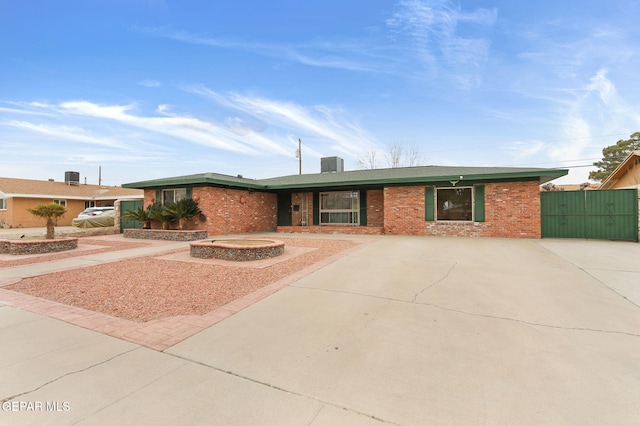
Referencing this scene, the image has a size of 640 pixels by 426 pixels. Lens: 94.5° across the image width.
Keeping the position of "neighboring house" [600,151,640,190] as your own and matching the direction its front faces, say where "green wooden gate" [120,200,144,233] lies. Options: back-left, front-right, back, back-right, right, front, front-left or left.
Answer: front-right

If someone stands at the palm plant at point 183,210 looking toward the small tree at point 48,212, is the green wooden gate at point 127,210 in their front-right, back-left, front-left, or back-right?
front-right

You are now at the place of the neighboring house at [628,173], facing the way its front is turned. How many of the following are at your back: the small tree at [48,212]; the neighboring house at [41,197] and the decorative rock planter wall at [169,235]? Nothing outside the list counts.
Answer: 0

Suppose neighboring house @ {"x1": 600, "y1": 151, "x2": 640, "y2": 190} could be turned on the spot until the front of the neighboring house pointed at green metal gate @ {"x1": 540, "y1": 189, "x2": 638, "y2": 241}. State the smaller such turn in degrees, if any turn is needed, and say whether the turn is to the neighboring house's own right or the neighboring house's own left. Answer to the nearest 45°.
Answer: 0° — it already faces it

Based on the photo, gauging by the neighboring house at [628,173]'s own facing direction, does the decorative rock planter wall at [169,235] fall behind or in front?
in front

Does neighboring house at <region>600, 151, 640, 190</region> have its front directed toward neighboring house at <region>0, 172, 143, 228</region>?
no

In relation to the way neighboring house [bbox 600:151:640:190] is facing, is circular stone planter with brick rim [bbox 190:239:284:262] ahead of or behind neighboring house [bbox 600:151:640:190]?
ahead

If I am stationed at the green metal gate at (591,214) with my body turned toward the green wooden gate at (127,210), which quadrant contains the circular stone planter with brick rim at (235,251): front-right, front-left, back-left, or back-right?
front-left

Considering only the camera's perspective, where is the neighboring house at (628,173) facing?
facing the viewer

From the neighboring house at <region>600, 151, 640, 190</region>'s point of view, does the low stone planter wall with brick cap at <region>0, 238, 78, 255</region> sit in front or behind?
in front

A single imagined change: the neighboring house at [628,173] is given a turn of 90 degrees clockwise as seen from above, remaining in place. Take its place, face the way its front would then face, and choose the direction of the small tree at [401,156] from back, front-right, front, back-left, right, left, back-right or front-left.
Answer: front

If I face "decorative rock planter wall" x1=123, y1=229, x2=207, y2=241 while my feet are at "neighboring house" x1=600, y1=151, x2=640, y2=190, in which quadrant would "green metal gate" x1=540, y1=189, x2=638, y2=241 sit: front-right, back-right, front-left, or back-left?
front-left
